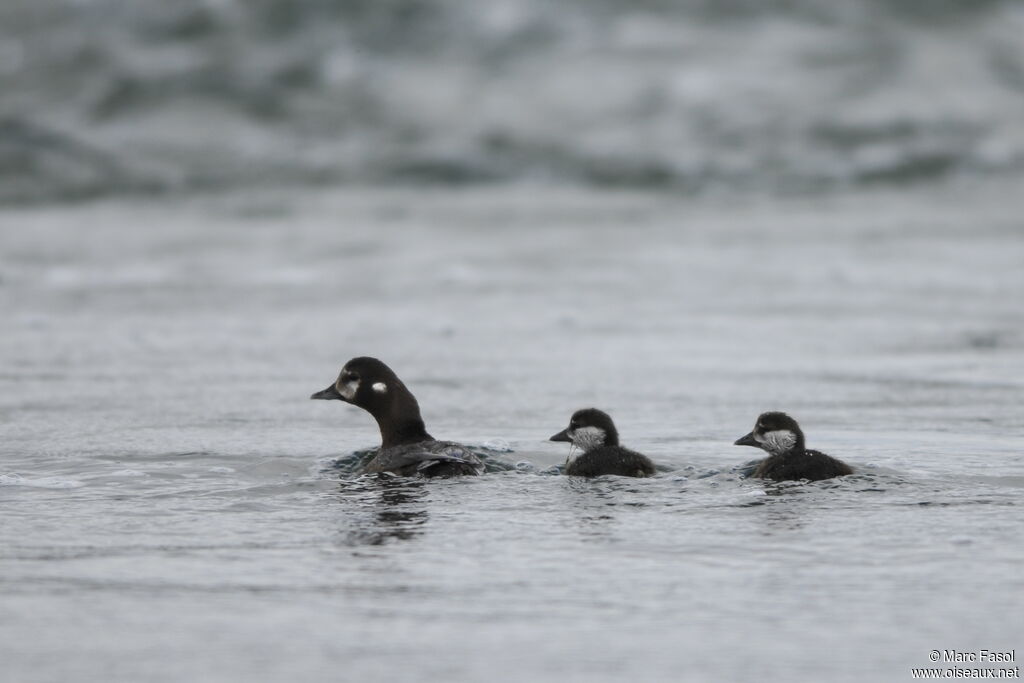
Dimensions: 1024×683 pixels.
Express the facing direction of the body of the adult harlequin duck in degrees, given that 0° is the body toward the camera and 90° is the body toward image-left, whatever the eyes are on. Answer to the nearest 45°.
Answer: approximately 90°
